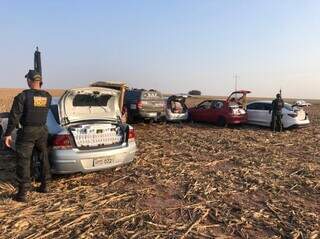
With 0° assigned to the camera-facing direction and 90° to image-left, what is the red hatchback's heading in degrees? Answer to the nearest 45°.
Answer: approximately 135°

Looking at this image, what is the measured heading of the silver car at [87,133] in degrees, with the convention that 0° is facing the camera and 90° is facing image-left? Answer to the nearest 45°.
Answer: approximately 135°

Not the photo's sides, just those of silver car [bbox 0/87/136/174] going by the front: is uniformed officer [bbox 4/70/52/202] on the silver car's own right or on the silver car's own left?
on the silver car's own left

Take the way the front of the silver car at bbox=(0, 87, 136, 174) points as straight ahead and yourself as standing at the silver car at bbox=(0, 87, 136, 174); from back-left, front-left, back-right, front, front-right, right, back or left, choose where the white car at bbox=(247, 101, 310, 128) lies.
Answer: right

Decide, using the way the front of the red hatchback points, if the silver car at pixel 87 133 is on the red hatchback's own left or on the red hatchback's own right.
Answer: on the red hatchback's own left

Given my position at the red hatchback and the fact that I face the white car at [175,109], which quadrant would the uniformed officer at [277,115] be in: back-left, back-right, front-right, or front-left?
back-left

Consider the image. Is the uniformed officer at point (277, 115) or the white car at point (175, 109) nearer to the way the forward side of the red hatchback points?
the white car

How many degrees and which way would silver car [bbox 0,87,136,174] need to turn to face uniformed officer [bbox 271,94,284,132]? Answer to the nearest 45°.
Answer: approximately 90° to its right

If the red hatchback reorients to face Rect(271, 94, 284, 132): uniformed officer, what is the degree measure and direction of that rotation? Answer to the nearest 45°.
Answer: approximately 180°

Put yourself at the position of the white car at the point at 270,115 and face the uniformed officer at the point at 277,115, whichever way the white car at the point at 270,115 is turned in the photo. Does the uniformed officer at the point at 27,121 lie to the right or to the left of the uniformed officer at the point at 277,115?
right
